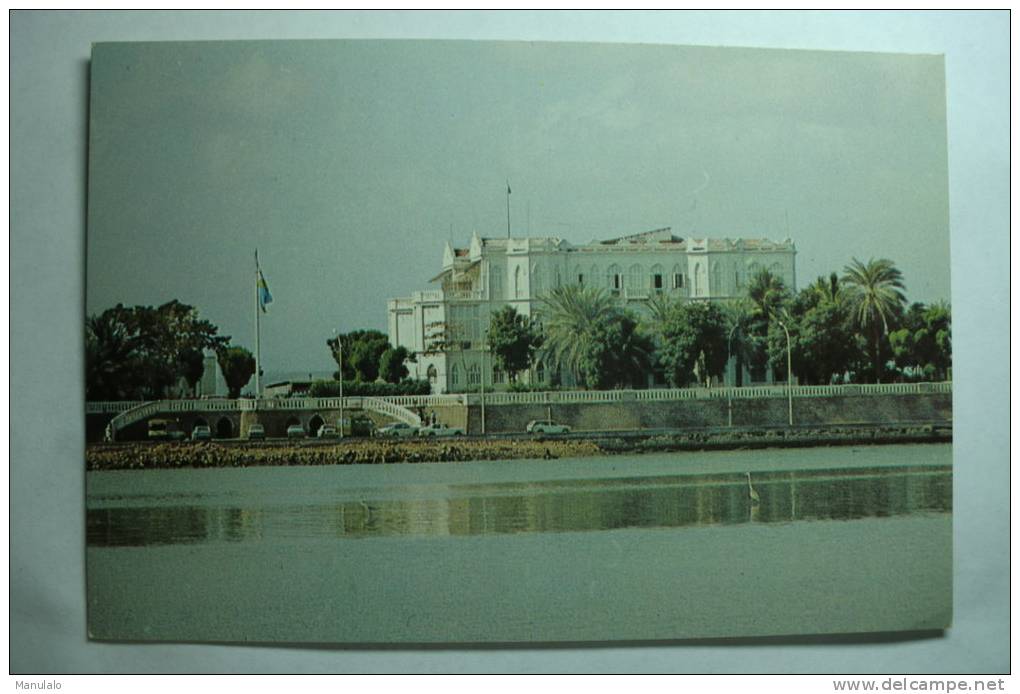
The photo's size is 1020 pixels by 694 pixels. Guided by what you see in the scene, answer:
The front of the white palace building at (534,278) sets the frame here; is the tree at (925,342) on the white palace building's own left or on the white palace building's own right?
on the white palace building's own left

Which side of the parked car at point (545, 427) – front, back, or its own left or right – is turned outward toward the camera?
right

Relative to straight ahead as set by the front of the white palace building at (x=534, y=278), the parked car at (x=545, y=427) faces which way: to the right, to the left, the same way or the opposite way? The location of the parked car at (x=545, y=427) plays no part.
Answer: to the left

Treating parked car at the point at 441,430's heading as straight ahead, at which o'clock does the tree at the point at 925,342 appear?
The tree is roughly at 12 o'clock from the parked car.

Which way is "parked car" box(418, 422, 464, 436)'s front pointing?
to the viewer's right
